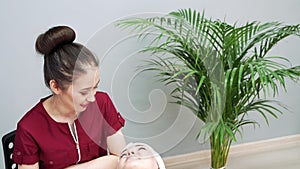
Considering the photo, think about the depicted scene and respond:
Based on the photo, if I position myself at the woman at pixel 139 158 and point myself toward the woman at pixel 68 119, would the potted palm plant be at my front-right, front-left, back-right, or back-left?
back-right

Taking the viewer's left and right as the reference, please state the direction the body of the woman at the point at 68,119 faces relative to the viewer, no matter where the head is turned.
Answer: facing the viewer and to the right of the viewer

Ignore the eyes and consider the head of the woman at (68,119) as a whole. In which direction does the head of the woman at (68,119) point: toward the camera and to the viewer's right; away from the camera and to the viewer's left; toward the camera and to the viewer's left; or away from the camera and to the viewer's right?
toward the camera and to the viewer's right

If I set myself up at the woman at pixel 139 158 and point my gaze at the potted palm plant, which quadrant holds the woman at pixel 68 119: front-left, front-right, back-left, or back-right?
back-left

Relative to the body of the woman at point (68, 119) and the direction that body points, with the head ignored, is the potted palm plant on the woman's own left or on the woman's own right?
on the woman's own left

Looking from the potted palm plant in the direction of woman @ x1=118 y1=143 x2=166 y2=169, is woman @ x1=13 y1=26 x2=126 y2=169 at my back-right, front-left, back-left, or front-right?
front-right
